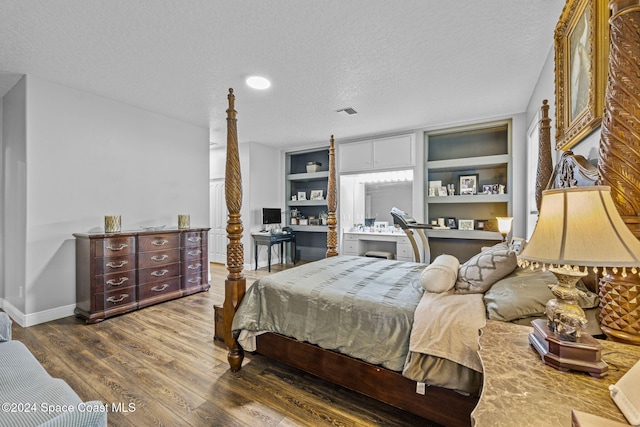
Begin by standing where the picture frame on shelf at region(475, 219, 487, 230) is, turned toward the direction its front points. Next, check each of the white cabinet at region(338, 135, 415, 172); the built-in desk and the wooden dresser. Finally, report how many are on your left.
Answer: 0

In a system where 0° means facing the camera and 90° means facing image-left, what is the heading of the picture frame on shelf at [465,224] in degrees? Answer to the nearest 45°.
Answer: approximately 0°

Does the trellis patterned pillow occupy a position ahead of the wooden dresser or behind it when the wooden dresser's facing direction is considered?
ahead

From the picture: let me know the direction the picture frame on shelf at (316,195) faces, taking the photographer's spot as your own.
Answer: facing the viewer

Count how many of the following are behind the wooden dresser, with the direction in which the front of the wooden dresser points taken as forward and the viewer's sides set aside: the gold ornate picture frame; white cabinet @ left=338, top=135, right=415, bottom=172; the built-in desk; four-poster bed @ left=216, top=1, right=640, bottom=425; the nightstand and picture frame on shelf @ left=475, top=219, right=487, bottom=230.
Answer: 0

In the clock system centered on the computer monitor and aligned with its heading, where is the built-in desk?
The built-in desk is roughly at 10 o'clock from the computer monitor.

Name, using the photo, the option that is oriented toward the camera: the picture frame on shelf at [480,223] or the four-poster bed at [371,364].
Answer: the picture frame on shelf

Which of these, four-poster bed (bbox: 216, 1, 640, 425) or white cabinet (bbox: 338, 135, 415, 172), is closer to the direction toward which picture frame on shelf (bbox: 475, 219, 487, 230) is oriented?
the four-poster bed

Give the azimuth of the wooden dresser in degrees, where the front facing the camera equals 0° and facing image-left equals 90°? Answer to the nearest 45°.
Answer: approximately 315°

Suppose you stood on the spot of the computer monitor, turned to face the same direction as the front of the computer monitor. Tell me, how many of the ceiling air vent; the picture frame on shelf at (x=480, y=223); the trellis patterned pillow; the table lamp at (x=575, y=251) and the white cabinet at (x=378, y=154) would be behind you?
0

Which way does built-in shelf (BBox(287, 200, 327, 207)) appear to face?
toward the camera

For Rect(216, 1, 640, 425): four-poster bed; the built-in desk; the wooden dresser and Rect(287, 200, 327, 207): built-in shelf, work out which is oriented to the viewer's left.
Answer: the four-poster bed

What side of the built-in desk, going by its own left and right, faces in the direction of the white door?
right

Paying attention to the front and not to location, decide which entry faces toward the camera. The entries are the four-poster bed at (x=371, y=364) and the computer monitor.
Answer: the computer monitor

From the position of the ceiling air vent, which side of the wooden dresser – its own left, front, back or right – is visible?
front

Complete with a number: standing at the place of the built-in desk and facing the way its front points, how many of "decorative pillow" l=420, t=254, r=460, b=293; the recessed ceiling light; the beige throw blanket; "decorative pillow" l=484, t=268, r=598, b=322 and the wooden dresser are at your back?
0

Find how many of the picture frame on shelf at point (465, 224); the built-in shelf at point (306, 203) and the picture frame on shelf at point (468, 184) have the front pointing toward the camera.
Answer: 3

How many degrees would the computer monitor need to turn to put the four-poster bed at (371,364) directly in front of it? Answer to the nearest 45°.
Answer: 0° — it already faces it

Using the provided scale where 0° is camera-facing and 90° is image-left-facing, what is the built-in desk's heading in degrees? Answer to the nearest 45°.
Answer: approximately 0°
